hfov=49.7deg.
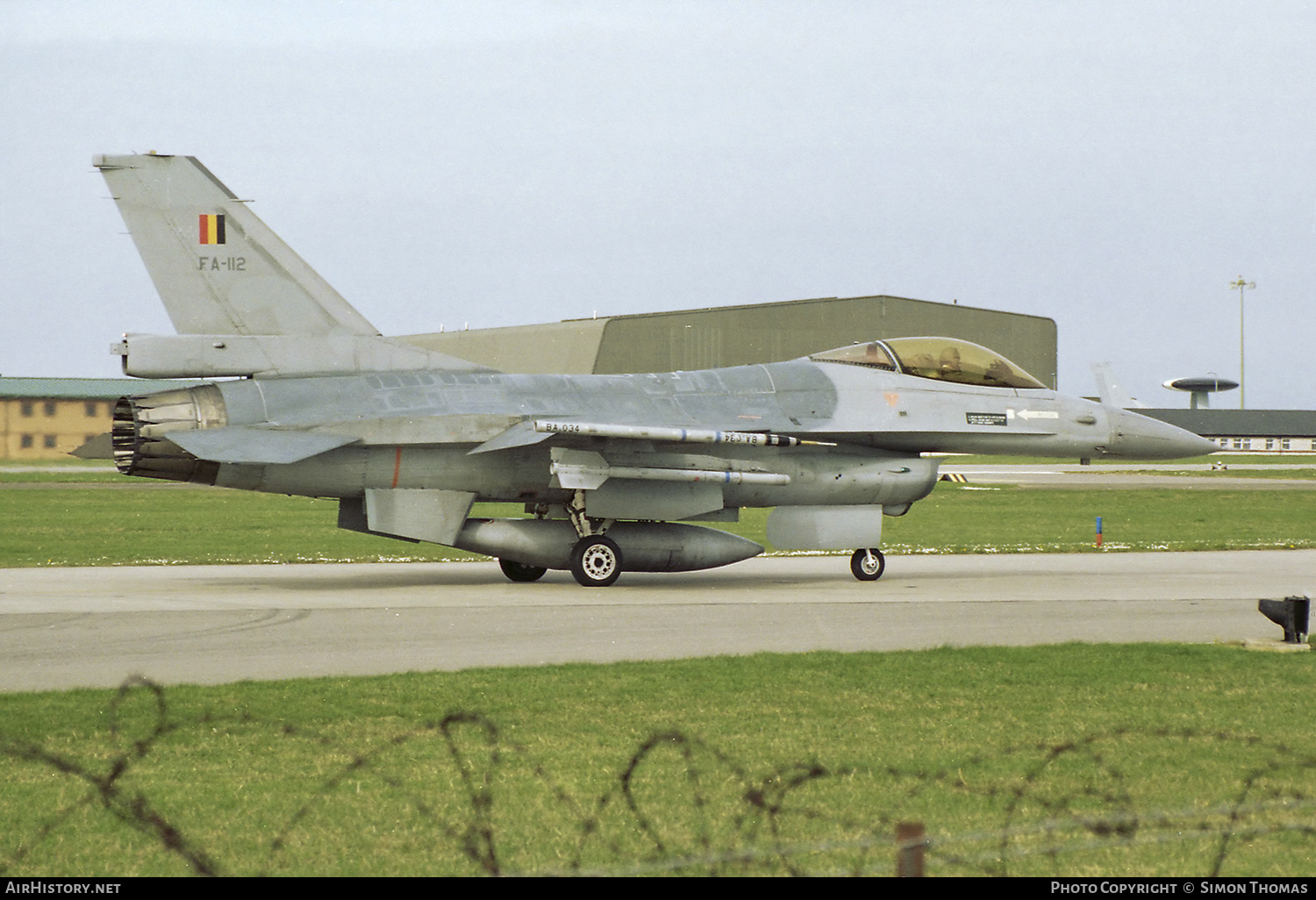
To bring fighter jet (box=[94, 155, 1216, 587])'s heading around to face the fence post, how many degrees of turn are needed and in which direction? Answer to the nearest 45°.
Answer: approximately 90° to its right

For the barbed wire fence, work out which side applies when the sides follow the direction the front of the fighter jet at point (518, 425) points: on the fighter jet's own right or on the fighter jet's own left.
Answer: on the fighter jet's own right

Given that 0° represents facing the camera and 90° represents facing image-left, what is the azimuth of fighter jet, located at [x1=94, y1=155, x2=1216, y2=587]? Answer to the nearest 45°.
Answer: approximately 270°
